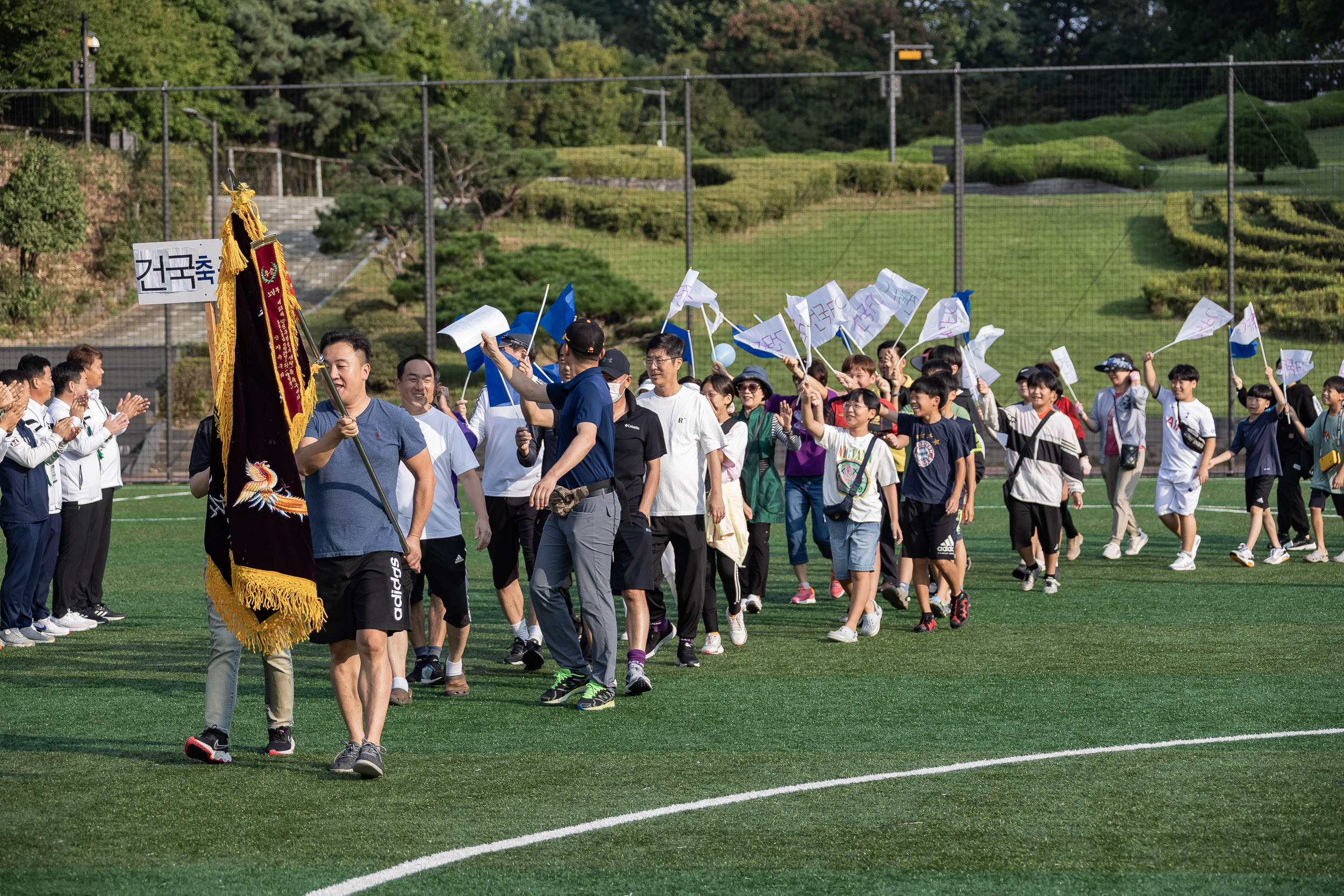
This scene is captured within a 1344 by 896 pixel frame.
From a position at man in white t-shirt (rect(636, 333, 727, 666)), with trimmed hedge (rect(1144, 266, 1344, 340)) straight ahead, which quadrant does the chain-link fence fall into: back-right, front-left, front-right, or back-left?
front-left

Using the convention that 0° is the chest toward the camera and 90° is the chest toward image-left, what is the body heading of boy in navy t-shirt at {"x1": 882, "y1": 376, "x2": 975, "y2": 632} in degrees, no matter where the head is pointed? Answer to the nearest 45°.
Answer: approximately 45°

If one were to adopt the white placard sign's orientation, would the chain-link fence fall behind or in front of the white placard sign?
behind

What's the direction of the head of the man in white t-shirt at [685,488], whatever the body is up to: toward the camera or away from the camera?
toward the camera

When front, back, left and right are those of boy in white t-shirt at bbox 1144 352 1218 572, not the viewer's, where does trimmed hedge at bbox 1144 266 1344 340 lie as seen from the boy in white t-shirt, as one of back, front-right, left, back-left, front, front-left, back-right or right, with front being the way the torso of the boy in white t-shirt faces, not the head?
back-right

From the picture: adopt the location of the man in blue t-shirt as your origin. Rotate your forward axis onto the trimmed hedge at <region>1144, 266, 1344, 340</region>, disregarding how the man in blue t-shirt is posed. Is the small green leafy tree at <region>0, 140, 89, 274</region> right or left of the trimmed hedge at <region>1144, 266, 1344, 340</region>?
left

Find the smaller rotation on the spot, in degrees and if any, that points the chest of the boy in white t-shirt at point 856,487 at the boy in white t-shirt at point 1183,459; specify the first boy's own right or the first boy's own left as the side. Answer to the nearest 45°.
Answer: approximately 180°

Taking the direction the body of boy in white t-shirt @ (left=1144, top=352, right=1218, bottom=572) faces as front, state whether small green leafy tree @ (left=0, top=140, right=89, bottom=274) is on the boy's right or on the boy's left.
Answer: on the boy's right

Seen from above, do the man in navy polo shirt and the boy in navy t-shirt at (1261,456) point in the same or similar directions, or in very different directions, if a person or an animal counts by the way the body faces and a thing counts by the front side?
same or similar directions

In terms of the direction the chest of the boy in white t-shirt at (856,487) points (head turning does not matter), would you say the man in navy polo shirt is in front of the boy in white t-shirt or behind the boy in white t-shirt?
in front

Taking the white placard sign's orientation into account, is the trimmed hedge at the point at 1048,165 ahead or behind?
behind

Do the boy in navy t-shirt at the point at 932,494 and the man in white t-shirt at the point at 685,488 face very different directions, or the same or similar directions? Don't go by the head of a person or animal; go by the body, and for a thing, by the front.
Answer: same or similar directions

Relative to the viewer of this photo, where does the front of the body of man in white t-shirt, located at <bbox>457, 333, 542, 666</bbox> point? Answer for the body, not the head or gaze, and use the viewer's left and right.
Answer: facing the viewer and to the left of the viewer

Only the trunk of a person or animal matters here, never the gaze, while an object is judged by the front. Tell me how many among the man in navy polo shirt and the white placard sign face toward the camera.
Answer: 1

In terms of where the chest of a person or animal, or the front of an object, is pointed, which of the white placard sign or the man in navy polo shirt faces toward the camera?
the white placard sign

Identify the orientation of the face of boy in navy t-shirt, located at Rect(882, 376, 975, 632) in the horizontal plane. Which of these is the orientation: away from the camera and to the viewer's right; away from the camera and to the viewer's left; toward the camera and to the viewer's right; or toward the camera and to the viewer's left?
toward the camera and to the viewer's left
